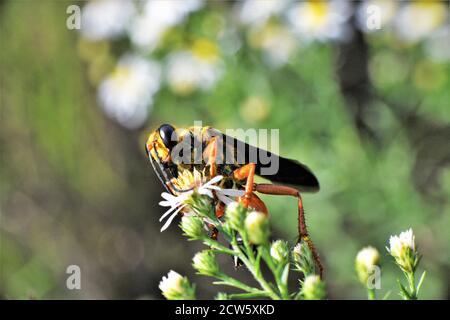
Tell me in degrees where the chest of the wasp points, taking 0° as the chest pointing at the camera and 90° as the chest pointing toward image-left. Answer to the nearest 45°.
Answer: approximately 90°

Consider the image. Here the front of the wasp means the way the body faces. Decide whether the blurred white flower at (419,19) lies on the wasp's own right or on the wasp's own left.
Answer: on the wasp's own right

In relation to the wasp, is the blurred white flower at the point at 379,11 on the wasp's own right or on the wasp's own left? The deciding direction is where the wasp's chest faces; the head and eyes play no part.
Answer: on the wasp's own right

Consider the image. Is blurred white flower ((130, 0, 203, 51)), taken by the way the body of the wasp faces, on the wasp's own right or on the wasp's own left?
on the wasp's own right

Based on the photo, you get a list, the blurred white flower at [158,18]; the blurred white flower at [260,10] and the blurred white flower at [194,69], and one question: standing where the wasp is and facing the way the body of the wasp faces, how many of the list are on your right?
3
